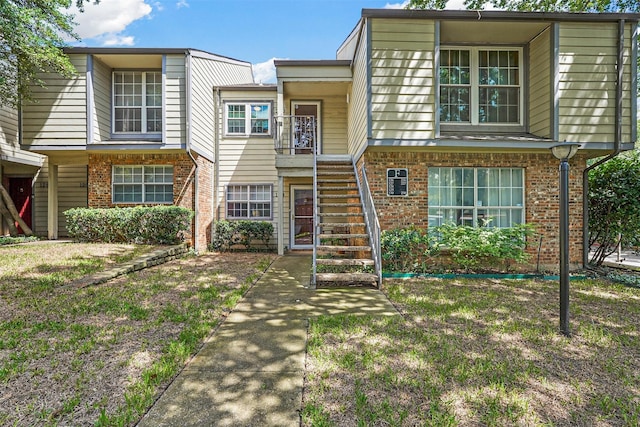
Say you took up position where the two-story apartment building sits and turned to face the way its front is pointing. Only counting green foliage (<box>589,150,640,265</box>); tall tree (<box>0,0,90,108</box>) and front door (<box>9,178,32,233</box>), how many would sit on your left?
1

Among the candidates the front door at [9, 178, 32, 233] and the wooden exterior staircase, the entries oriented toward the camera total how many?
2

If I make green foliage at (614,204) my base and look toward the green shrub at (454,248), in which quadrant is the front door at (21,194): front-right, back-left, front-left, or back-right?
front-right

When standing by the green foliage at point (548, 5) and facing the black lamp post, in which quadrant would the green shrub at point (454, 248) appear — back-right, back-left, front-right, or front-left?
front-right

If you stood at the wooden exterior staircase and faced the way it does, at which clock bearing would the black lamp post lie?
The black lamp post is roughly at 11 o'clock from the wooden exterior staircase.

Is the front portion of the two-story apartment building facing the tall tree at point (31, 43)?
no

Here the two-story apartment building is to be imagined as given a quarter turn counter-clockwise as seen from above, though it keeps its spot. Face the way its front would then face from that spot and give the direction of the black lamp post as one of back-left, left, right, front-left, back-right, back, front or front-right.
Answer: right

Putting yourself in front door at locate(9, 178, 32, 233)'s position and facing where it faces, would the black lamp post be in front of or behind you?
in front

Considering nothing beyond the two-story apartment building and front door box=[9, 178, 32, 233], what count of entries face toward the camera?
2

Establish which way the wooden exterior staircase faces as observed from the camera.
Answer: facing the viewer

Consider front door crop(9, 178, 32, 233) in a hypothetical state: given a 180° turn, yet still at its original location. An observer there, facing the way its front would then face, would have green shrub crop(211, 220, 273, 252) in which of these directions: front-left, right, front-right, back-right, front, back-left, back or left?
back-right

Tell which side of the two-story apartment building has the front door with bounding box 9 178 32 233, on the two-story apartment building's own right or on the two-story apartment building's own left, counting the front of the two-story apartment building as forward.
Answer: on the two-story apartment building's own right

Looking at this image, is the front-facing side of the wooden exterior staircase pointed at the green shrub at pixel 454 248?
no

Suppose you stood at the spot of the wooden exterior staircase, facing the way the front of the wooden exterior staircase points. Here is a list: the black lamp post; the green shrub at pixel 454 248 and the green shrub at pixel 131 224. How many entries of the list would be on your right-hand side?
1

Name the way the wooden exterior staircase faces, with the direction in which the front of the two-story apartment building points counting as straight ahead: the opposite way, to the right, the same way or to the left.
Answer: the same way

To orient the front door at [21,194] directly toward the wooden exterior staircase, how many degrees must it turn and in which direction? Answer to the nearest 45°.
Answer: approximately 45° to its left

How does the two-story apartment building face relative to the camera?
toward the camera
